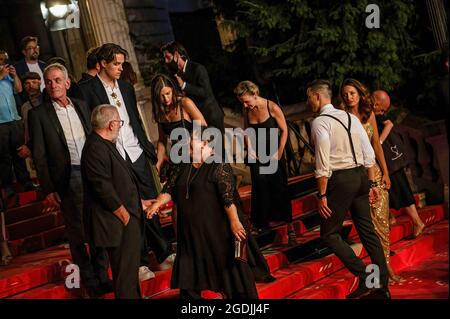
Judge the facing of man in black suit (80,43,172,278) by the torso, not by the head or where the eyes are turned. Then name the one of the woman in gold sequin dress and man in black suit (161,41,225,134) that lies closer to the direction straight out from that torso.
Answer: the woman in gold sequin dress

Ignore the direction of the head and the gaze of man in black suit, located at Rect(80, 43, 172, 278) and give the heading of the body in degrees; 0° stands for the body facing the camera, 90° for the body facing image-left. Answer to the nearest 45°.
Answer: approximately 315°

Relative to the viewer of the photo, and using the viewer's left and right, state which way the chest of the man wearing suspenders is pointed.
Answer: facing away from the viewer and to the left of the viewer

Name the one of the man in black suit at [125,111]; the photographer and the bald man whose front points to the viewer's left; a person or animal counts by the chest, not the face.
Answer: the bald man

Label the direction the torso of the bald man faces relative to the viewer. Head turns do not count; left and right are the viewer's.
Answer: facing to the left of the viewer

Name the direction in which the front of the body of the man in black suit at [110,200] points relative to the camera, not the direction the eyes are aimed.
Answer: to the viewer's right

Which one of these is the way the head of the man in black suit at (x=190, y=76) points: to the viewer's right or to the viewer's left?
to the viewer's left

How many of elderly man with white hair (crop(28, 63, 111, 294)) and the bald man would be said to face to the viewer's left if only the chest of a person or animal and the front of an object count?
1
